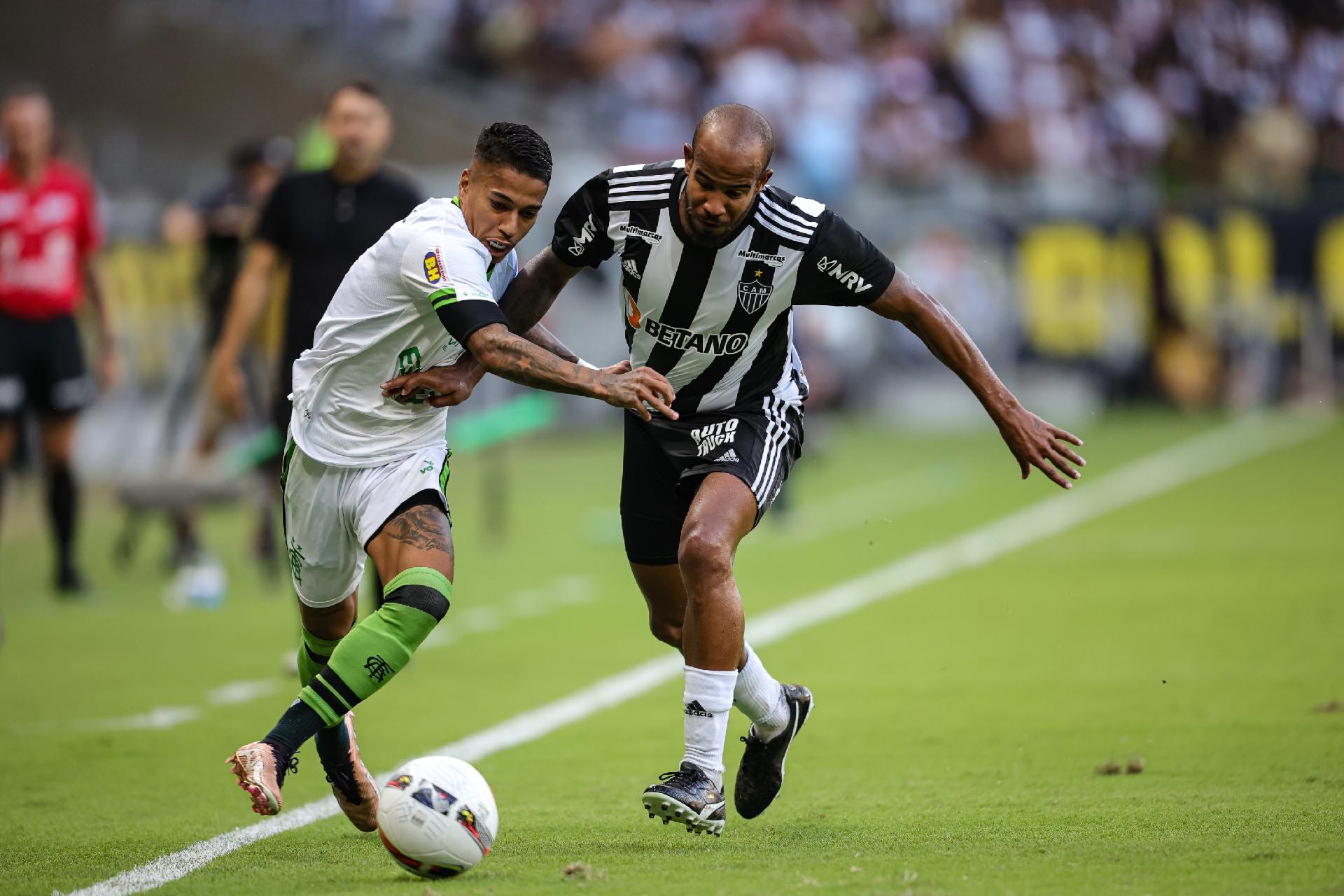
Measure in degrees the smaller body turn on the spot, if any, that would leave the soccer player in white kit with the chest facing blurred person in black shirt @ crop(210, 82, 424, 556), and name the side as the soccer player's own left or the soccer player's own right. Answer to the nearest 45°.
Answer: approximately 135° to the soccer player's own left

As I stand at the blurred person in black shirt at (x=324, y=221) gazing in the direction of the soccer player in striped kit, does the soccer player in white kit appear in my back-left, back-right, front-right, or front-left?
front-right

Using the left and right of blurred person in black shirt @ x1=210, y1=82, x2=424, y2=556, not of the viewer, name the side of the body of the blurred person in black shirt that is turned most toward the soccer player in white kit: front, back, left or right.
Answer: front

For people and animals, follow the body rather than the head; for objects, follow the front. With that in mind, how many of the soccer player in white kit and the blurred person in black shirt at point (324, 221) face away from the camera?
0

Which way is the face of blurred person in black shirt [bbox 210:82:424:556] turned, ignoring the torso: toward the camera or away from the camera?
toward the camera

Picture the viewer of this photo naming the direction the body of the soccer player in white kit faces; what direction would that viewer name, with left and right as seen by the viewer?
facing the viewer and to the right of the viewer

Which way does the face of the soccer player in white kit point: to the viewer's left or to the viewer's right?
to the viewer's right

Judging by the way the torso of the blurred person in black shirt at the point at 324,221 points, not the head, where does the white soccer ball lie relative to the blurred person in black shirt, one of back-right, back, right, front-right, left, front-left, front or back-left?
front

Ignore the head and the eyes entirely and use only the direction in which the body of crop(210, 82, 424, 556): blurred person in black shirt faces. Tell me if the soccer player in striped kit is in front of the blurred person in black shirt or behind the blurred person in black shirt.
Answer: in front

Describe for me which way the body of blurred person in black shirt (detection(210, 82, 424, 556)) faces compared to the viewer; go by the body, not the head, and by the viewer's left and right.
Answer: facing the viewer
